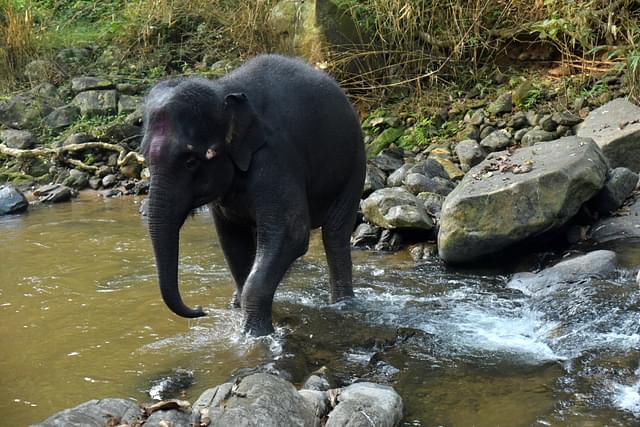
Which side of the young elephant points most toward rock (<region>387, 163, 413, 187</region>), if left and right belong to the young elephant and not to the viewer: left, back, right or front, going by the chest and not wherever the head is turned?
back

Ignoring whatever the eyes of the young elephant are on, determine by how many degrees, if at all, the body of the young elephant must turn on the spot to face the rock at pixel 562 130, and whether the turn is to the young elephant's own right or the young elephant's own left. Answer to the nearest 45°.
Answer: approximately 180°

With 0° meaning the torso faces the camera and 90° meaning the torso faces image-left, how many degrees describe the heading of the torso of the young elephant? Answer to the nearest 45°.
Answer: approximately 45°

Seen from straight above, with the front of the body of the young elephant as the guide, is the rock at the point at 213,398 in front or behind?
in front

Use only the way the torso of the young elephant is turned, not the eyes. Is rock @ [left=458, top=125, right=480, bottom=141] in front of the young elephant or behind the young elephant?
behind

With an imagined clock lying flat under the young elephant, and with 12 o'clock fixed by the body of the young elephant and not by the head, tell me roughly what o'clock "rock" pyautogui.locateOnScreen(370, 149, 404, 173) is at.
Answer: The rock is roughly at 5 o'clock from the young elephant.

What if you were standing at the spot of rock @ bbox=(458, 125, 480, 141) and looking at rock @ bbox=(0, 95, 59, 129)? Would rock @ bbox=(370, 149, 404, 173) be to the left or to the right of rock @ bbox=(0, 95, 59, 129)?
left

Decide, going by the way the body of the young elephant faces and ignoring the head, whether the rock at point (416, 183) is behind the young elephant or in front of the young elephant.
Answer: behind

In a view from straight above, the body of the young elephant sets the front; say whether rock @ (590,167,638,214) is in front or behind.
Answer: behind

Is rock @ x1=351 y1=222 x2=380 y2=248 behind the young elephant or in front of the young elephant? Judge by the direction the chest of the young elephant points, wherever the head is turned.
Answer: behind

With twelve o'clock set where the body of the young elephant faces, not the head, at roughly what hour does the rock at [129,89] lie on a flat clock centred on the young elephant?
The rock is roughly at 4 o'clock from the young elephant.

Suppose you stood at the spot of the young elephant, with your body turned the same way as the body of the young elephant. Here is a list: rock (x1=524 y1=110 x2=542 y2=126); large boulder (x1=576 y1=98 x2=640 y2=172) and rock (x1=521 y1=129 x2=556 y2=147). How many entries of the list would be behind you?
3

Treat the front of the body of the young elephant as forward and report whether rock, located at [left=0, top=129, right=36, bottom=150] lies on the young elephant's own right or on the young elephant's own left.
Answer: on the young elephant's own right

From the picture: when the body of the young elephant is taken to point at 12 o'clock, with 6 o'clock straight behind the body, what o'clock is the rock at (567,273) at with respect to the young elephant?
The rock is roughly at 7 o'clock from the young elephant.

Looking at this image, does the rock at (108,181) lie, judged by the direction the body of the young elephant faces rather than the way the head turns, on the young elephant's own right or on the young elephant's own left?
on the young elephant's own right
